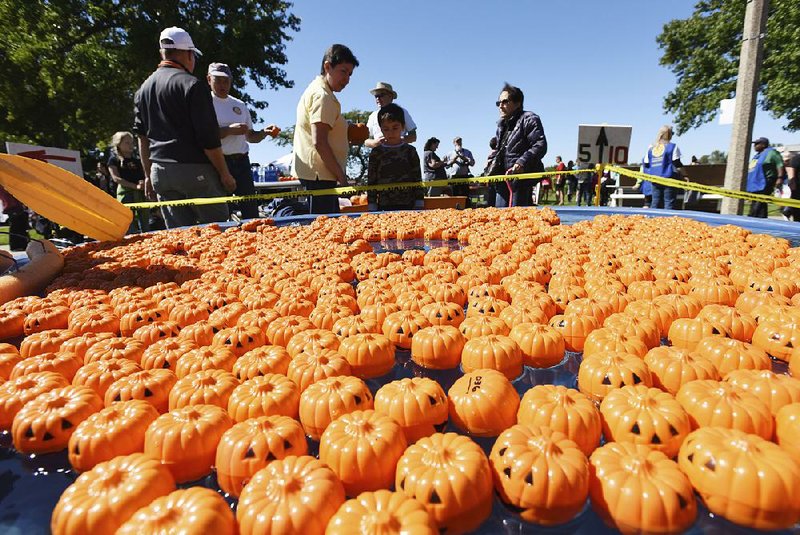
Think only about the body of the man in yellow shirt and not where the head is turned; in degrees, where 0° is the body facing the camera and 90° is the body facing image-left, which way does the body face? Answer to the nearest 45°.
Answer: approximately 270°

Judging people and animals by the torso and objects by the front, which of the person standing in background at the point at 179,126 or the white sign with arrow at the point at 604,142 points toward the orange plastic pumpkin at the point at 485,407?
the white sign with arrow

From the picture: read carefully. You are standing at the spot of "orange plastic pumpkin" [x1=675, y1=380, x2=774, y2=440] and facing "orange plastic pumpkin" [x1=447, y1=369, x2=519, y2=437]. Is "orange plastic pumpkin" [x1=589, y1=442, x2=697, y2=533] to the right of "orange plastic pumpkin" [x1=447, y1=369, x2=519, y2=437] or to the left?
left

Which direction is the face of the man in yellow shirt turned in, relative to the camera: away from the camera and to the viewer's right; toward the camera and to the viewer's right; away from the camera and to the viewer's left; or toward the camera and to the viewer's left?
toward the camera and to the viewer's right

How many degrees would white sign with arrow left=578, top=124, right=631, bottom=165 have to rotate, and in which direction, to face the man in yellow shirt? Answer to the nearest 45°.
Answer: approximately 45° to its right

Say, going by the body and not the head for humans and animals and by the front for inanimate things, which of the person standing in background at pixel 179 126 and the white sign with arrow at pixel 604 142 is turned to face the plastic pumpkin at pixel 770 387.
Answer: the white sign with arrow

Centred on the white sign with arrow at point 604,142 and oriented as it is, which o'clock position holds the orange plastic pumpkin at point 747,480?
The orange plastic pumpkin is roughly at 12 o'clock from the white sign with arrow.

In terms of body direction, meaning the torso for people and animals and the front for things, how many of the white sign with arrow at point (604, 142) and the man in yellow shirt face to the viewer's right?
1

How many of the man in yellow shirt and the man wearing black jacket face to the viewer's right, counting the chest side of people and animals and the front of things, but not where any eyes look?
1

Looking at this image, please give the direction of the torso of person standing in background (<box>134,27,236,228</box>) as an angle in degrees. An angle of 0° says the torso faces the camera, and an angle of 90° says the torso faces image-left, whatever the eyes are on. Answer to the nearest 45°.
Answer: approximately 225°

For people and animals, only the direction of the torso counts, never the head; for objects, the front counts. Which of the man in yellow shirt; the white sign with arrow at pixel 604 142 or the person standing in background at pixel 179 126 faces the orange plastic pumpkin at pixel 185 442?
the white sign with arrow
